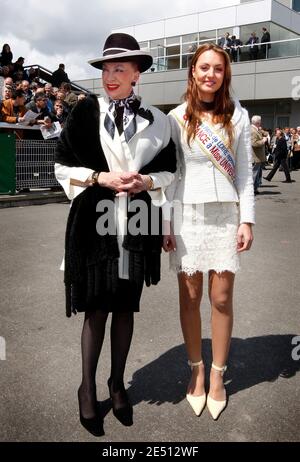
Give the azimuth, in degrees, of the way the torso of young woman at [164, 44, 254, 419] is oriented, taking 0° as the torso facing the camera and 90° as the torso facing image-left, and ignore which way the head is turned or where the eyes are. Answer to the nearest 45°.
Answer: approximately 0°

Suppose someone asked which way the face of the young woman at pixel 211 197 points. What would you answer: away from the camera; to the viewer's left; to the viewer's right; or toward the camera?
toward the camera

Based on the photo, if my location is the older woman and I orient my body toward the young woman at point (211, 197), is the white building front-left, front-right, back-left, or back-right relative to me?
front-left

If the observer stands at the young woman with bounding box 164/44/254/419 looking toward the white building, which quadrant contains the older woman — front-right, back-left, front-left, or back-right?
back-left

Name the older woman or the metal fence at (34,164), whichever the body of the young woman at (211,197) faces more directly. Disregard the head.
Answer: the older woman

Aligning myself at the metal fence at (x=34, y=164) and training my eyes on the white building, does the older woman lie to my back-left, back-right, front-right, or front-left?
back-right

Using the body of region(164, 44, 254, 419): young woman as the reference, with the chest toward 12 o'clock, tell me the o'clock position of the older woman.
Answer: The older woman is roughly at 2 o'clock from the young woman.

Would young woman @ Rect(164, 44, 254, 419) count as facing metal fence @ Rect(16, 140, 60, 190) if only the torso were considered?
no

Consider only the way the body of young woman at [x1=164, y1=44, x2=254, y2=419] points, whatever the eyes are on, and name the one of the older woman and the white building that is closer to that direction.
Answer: the older woman

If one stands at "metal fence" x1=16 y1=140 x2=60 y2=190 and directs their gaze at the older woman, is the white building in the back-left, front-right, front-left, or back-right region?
back-left

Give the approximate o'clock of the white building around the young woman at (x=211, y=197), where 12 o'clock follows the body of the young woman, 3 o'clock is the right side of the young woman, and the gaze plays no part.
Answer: The white building is roughly at 6 o'clock from the young woman.
